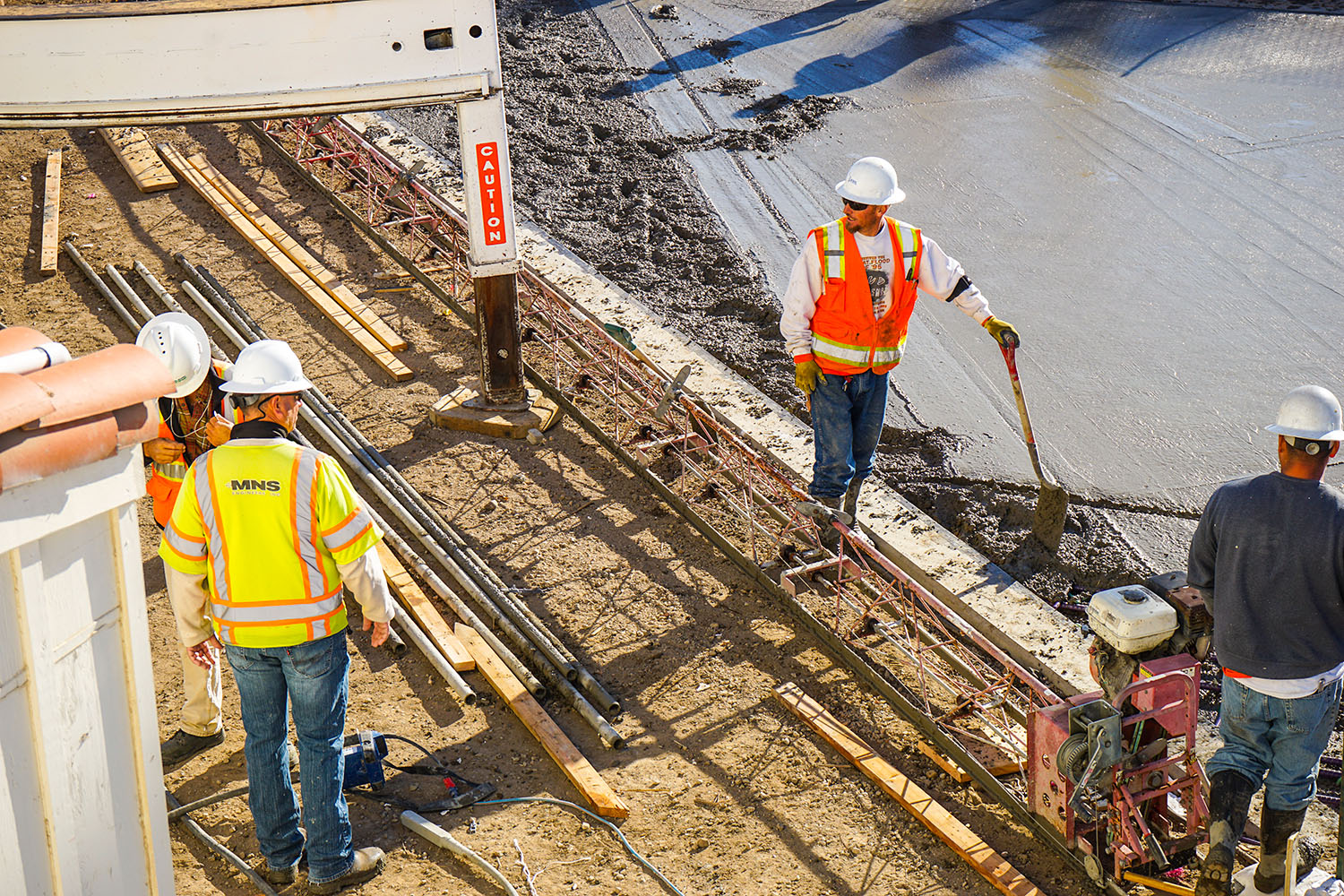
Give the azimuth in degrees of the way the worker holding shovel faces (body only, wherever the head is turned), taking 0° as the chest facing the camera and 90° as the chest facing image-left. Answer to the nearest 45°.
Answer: approximately 0°

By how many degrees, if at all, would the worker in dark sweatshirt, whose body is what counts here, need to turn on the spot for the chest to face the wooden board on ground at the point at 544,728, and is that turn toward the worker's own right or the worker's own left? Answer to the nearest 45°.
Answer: approximately 90° to the worker's own left

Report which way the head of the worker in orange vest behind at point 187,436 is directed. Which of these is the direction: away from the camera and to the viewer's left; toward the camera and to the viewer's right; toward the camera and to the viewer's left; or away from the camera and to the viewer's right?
toward the camera and to the viewer's right

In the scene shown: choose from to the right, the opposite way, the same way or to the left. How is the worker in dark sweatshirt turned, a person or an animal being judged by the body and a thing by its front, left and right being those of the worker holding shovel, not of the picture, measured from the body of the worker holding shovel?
the opposite way

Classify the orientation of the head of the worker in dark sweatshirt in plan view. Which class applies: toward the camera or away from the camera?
away from the camera

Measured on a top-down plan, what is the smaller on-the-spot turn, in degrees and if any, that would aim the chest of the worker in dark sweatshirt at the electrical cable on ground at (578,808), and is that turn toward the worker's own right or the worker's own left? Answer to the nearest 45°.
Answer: approximately 90° to the worker's own left

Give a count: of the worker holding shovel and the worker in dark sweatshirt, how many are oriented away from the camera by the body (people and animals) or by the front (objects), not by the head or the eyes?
1

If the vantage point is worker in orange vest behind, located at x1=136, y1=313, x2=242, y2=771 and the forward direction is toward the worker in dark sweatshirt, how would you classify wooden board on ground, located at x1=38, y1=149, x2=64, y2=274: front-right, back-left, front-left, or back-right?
back-left

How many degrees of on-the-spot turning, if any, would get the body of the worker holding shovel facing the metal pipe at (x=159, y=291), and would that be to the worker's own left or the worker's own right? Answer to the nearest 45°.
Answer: approximately 135° to the worker's own right

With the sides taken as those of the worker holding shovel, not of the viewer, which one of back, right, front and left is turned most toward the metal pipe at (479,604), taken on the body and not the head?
right

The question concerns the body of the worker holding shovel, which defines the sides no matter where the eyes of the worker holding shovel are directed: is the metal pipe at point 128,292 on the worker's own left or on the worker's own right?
on the worker's own right

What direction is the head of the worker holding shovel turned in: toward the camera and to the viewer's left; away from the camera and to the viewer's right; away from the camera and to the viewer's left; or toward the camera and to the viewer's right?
toward the camera and to the viewer's left

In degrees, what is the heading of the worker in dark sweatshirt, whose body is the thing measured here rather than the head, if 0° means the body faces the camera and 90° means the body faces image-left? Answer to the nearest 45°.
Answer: approximately 180°

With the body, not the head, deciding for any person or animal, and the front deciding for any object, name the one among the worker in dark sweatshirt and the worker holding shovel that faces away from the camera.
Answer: the worker in dark sweatshirt
